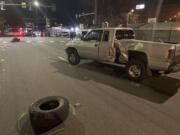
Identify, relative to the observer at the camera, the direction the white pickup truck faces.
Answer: facing away from the viewer and to the left of the viewer

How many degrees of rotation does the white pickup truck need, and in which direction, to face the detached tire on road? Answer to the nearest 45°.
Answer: approximately 135° to its left
